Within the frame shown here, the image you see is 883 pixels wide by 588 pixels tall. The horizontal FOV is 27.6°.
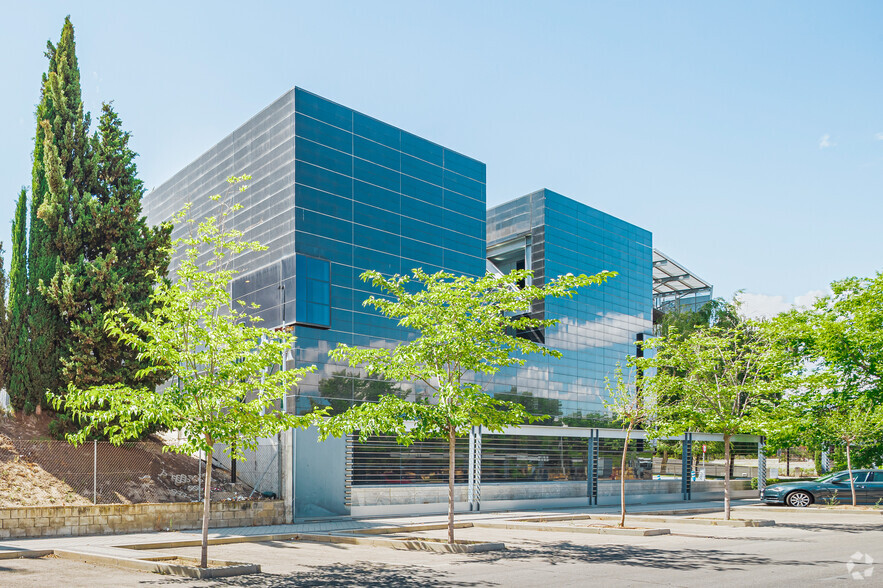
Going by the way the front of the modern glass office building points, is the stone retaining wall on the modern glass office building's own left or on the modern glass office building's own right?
on the modern glass office building's own right

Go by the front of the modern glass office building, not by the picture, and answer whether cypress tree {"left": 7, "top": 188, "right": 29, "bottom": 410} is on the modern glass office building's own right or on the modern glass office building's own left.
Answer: on the modern glass office building's own right

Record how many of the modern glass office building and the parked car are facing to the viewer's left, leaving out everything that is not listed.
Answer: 1

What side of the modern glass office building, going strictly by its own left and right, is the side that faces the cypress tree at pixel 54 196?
right

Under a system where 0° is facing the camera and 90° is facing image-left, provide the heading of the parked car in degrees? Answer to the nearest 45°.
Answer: approximately 90°
